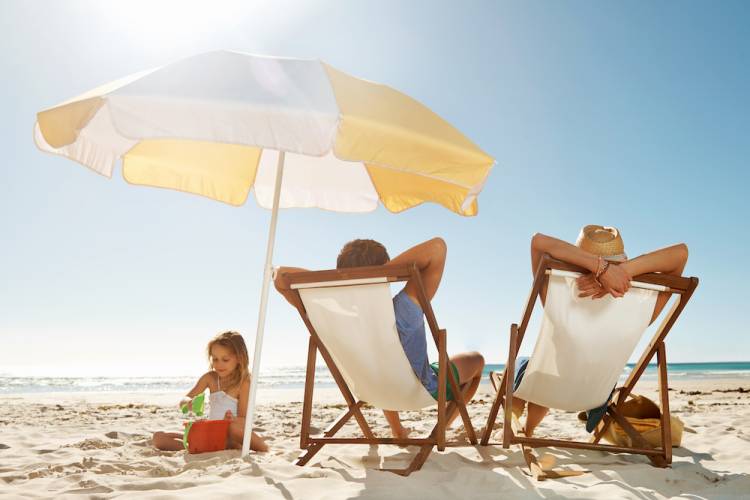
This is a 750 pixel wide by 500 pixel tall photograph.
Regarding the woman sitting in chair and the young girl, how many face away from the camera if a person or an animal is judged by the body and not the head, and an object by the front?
1

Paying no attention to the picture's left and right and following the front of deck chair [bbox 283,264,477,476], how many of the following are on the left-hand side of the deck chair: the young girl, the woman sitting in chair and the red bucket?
2

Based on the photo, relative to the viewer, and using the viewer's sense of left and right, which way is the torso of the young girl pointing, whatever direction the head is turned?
facing the viewer and to the left of the viewer

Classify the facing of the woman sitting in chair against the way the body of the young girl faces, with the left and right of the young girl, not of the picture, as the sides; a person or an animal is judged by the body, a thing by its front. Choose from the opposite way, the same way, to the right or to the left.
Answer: the opposite way

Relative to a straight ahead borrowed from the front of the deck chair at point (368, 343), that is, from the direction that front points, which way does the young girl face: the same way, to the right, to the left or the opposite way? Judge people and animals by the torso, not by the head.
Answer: the opposite way

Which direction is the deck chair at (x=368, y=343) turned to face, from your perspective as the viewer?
facing away from the viewer and to the right of the viewer

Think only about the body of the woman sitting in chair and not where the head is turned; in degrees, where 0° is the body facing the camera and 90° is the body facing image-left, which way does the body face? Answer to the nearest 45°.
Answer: approximately 180°

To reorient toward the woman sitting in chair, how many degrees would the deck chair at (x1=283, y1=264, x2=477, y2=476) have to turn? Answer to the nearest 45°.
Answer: approximately 45° to its right

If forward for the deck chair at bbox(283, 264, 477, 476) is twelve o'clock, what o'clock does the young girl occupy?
The young girl is roughly at 9 o'clock from the deck chair.

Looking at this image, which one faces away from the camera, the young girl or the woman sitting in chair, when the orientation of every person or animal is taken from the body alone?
the woman sitting in chair

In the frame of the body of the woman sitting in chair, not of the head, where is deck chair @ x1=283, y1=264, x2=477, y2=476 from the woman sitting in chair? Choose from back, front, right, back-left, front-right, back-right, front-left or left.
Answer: left

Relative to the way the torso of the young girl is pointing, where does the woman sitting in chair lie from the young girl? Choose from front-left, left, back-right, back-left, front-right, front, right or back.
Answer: left

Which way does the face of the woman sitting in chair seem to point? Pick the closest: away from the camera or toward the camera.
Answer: away from the camera
